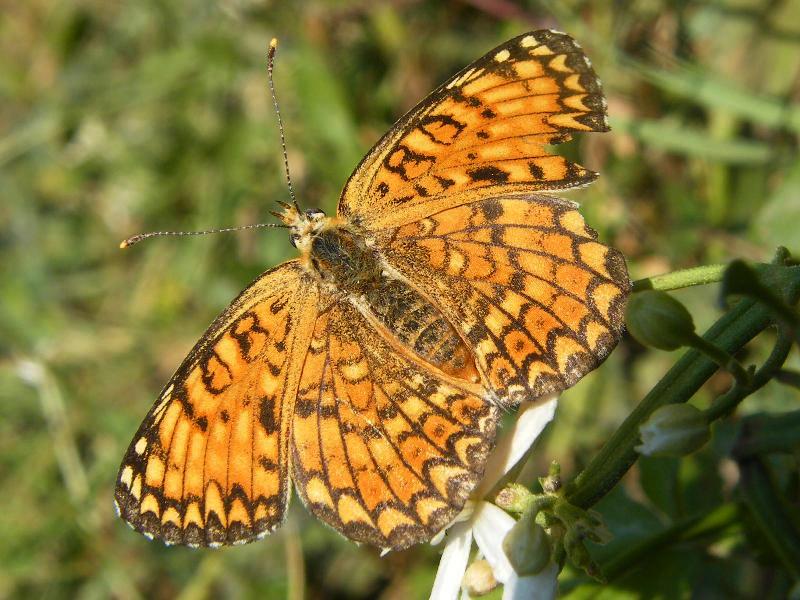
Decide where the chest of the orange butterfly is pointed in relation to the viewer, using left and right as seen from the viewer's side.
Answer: facing away from the viewer and to the left of the viewer

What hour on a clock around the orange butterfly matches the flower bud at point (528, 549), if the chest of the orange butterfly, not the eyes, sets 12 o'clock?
The flower bud is roughly at 7 o'clock from the orange butterfly.
